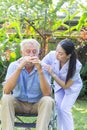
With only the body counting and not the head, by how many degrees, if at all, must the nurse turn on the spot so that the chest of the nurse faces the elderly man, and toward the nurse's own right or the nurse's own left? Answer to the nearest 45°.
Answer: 0° — they already face them

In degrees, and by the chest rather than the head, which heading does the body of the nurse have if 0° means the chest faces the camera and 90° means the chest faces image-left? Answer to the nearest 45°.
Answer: approximately 45°

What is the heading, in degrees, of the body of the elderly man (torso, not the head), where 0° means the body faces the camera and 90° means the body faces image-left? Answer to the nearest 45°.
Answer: approximately 0°

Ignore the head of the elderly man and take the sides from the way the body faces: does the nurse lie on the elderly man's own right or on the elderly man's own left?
on the elderly man's own left
